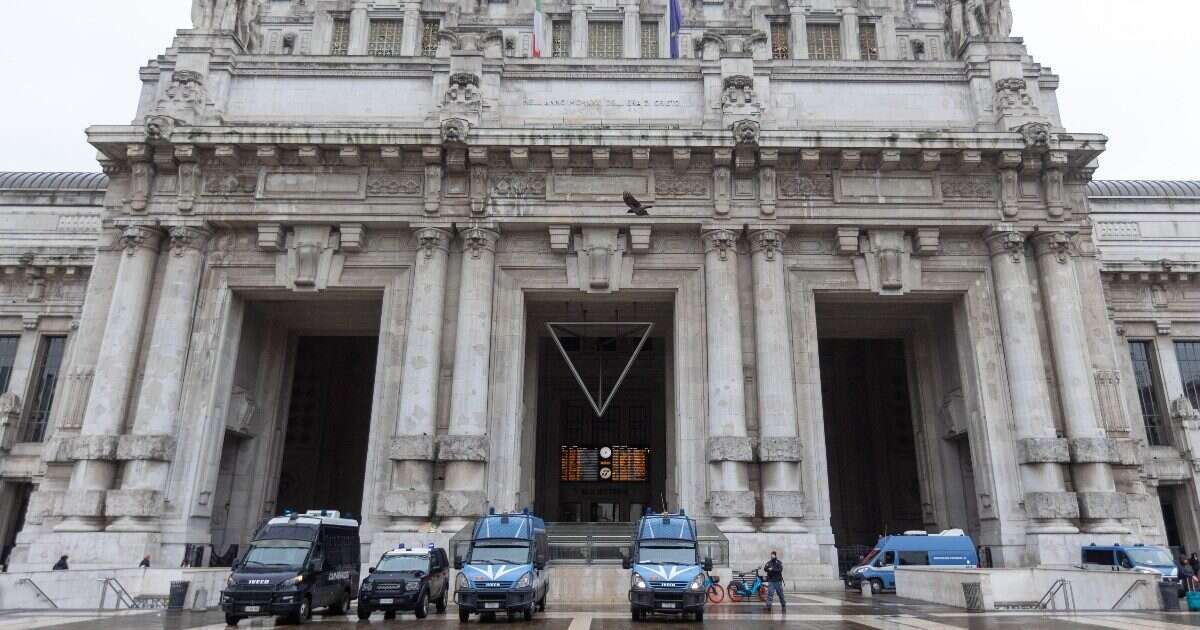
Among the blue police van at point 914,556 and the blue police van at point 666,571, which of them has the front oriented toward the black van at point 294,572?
the blue police van at point 914,556

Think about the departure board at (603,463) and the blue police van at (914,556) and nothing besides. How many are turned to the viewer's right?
0

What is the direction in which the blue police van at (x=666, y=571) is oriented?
toward the camera

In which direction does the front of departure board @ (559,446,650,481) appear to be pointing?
toward the camera

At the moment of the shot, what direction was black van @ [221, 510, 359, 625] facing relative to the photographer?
facing the viewer and to the left of the viewer

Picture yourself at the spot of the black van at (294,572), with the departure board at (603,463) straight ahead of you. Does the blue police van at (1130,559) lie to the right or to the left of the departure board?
right

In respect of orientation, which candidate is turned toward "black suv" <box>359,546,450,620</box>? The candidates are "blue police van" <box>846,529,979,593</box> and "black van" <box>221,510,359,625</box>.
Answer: the blue police van

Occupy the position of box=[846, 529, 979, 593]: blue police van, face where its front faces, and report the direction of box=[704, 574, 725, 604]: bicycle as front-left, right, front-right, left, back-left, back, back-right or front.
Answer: front

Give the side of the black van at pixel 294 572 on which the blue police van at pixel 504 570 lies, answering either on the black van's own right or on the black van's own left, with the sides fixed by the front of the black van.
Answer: on the black van's own left

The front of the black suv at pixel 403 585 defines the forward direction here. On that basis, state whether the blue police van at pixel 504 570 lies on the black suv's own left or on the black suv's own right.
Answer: on the black suv's own left

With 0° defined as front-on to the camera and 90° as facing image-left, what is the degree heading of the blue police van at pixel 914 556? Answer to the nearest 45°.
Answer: approximately 45°

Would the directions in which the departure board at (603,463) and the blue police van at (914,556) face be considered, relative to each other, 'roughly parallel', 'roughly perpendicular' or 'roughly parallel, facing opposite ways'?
roughly perpendicular

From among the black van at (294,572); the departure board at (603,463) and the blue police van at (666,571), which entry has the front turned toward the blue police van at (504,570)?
the departure board
